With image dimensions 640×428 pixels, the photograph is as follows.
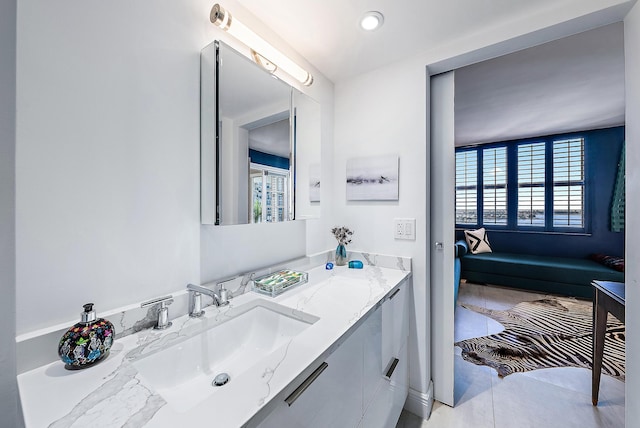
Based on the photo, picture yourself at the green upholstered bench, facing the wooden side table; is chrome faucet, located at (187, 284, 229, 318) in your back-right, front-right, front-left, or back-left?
front-right

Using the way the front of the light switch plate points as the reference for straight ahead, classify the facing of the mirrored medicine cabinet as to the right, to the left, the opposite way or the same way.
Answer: to the left

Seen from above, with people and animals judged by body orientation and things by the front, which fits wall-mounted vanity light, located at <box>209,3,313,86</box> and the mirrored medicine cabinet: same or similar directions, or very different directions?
same or similar directions

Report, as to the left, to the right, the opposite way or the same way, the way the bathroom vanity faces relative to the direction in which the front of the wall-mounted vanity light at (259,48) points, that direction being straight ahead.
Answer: the same way

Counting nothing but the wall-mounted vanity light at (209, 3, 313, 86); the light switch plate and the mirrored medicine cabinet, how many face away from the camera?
0

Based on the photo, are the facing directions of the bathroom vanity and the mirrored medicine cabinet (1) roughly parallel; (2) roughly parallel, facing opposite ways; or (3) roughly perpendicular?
roughly parallel

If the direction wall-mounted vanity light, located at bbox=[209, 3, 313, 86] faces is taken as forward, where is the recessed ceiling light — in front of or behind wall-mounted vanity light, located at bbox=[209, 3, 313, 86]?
in front

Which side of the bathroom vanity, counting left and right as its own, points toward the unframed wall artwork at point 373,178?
left

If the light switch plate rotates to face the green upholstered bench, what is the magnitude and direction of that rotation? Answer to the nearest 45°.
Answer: approximately 135° to its left

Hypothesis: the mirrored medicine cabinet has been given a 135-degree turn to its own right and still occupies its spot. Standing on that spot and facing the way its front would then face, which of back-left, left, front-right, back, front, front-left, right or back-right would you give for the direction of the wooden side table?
back

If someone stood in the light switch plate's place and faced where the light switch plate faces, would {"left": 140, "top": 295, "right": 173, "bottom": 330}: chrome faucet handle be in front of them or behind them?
in front

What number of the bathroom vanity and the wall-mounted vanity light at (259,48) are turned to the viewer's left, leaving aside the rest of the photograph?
0

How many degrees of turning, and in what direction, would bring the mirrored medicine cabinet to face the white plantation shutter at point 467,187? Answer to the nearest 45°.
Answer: approximately 90° to its left

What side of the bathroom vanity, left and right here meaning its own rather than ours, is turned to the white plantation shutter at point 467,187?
left

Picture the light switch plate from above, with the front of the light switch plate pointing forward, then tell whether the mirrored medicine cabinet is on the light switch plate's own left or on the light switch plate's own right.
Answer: on the light switch plate's own right

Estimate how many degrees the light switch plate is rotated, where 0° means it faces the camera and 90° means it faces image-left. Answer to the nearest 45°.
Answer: approximately 0°
